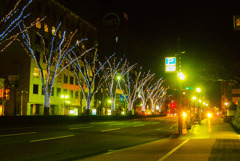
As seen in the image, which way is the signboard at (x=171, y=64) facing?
toward the camera

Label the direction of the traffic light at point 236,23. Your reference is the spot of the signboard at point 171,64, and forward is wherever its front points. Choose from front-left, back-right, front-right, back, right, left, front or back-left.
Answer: front
